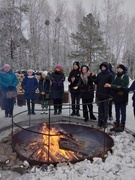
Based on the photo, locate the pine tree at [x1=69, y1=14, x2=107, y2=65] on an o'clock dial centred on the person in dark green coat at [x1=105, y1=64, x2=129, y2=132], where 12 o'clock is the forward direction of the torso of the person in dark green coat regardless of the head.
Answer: The pine tree is roughly at 4 o'clock from the person in dark green coat.

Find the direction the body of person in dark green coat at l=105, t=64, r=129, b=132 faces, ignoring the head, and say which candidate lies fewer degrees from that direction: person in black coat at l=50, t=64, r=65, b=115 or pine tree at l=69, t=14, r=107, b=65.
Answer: the person in black coat

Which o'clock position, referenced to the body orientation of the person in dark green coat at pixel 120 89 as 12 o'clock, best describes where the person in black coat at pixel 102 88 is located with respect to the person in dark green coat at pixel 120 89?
the person in black coat at pixel 102 88 is roughly at 3 o'clock from the person in dark green coat at pixel 120 89.

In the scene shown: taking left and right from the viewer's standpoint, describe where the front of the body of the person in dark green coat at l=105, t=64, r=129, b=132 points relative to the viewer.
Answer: facing the viewer and to the left of the viewer

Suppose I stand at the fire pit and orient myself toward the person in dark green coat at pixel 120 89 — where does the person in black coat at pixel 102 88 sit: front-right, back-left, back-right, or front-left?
front-left

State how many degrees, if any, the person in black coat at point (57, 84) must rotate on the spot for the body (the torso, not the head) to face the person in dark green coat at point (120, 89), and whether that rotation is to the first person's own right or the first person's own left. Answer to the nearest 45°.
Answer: approximately 45° to the first person's own left

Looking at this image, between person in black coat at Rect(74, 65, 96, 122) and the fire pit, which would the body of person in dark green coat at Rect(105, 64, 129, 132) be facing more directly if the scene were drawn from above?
the fire pit

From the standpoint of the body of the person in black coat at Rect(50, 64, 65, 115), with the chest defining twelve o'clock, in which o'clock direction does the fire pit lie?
The fire pit is roughly at 12 o'clock from the person in black coat.

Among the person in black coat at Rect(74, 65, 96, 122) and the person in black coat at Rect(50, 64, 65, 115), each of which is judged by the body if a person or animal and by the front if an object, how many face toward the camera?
2

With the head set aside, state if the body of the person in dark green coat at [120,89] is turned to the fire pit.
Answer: yes

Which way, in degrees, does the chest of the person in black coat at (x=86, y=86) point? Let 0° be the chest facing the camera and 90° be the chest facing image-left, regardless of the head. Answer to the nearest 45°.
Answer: approximately 0°

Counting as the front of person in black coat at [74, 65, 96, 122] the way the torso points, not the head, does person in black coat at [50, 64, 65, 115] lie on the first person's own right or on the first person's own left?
on the first person's own right

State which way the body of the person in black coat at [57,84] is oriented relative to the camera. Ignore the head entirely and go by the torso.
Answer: toward the camera

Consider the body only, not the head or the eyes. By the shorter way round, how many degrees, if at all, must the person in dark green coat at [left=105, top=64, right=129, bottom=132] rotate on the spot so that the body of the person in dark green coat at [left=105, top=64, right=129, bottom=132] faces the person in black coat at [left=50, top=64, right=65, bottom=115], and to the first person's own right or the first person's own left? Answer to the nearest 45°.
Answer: approximately 90° to the first person's own right
